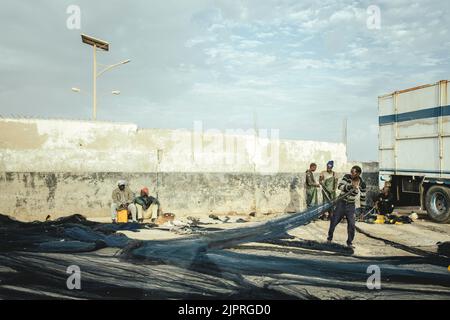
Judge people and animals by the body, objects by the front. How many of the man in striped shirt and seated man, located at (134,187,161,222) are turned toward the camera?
2

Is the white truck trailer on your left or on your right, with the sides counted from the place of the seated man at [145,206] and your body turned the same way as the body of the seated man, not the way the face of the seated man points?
on your left

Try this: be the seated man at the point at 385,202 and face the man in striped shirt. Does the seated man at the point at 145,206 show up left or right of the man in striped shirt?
right

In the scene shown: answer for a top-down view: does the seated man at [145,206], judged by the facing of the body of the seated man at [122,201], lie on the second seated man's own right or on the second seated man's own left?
on the second seated man's own left

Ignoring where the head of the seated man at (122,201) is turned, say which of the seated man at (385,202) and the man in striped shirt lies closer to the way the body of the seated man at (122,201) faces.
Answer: the man in striped shirt
